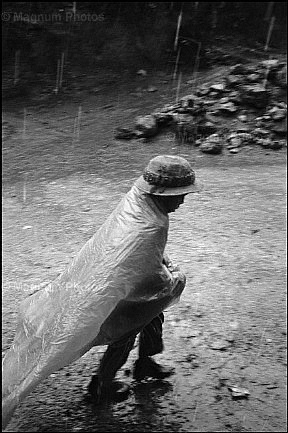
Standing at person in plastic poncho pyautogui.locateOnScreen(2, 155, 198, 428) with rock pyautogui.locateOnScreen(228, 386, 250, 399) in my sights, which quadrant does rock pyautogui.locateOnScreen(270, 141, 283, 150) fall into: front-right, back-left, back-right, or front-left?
front-left

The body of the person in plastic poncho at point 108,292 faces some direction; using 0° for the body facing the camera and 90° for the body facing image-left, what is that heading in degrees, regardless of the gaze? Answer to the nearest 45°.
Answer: approximately 270°

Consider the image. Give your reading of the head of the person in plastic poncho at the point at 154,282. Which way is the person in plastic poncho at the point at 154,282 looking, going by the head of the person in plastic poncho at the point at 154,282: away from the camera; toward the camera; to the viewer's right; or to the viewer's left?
to the viewer's right

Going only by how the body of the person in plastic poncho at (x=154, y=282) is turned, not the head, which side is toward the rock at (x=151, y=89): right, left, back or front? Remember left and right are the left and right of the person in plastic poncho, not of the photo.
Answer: left

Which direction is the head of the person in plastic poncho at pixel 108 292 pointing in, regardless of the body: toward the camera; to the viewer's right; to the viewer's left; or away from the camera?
to the viewer's right

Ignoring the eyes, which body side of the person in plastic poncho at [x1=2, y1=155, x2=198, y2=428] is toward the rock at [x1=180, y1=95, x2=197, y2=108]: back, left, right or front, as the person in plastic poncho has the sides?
left

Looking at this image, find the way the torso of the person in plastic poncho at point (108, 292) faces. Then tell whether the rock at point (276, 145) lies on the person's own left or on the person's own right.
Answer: on the person's own left

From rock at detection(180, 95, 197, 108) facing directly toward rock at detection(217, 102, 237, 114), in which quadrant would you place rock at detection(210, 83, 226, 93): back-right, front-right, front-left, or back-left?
front-left
